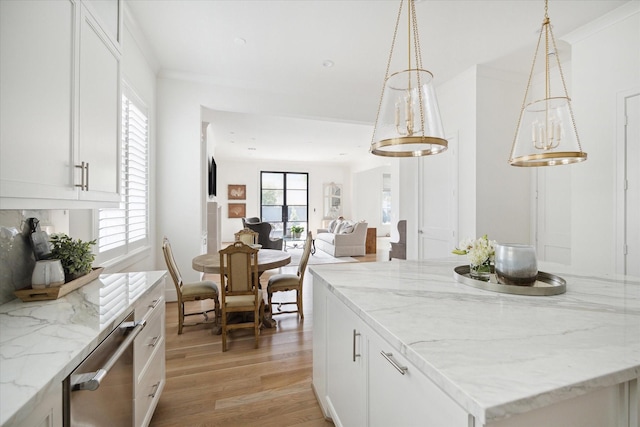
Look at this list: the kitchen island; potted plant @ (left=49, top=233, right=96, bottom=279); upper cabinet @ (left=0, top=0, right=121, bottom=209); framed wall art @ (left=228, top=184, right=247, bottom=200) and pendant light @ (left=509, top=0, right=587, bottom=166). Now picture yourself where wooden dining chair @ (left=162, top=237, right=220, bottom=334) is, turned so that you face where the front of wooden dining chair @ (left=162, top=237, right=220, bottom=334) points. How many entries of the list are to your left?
1

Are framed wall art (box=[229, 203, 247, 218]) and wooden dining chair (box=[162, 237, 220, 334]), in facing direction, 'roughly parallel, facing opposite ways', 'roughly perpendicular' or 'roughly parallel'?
roughly perpendicular

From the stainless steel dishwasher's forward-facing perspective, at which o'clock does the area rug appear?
The area rug is roughly at 9 o'clock from the stainless steel dishwasher.

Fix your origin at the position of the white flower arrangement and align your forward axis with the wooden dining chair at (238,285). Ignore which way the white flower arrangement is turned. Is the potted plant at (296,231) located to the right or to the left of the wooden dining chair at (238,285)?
right

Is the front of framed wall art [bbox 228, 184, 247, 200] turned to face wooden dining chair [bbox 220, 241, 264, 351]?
yes

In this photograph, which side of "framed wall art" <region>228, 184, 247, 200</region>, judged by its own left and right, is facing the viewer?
front

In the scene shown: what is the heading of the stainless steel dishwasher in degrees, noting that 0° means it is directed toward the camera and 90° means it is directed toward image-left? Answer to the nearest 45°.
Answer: approximately 315°

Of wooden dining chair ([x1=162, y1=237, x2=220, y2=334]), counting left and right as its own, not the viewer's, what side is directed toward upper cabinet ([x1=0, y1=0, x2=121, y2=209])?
right

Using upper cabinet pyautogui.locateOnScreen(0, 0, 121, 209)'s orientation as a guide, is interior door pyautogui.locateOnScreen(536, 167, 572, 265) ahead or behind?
ahead

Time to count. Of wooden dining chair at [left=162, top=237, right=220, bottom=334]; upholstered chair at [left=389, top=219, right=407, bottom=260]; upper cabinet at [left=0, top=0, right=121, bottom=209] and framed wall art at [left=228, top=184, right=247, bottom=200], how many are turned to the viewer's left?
1

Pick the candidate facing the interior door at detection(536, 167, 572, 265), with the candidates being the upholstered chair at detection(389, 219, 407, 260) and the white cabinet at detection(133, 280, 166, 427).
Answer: the white cabinet

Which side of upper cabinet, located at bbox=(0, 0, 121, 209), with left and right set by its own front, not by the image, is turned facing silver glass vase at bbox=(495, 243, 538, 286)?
front

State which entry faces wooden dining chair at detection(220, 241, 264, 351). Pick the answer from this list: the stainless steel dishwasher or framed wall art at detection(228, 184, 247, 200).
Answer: the framed wall art

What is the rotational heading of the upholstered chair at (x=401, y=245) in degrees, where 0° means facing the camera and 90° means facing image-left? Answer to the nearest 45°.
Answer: approximately 90°

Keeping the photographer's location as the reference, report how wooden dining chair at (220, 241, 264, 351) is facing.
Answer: facing away from the viewer

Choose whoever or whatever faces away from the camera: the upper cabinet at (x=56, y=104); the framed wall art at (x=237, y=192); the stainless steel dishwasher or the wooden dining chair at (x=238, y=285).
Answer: the wooden dining chair

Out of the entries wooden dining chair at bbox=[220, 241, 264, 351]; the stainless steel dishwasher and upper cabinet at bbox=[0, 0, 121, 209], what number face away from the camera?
1
